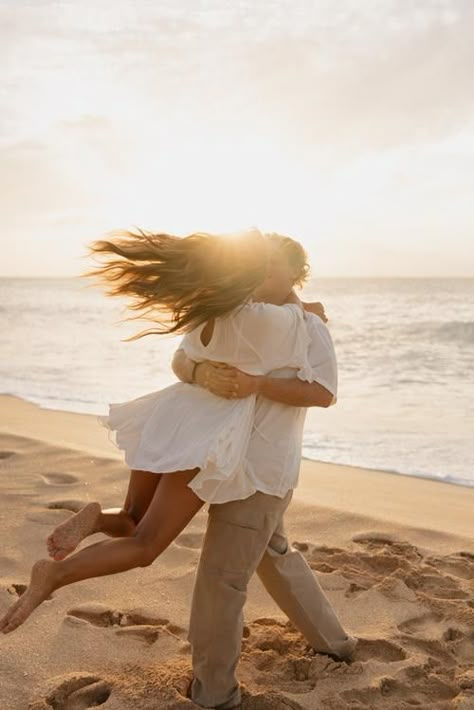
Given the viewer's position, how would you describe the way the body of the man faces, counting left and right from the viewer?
facing to the left of the viewer
